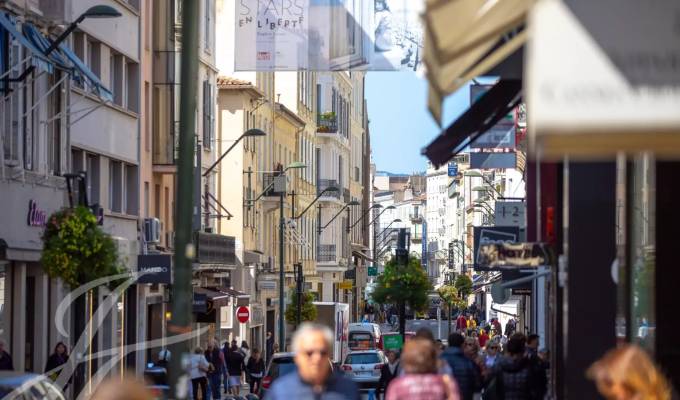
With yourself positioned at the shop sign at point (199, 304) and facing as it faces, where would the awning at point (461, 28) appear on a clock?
The awning is roughly at 12 o'clock from the shop sign.

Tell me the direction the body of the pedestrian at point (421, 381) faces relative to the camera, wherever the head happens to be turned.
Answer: away from the camera

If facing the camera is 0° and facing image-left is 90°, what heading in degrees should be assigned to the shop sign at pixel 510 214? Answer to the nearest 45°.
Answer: approximately 0°

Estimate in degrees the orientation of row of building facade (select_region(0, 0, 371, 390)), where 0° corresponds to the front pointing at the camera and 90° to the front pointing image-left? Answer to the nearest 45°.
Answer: approximately 315°

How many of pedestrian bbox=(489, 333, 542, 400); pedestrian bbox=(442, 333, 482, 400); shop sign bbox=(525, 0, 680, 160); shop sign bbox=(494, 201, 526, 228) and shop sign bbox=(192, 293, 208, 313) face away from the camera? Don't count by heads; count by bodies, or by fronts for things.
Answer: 2

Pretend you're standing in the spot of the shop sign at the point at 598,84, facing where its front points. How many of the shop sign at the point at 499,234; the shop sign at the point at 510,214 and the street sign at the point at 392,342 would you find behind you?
3

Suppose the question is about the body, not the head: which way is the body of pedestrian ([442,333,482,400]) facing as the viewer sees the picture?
away from the camera

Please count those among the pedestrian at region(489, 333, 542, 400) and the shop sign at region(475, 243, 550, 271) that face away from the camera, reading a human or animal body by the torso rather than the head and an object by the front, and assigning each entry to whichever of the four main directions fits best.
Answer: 1

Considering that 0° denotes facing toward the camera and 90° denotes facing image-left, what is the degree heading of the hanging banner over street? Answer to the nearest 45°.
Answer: approximately 0°

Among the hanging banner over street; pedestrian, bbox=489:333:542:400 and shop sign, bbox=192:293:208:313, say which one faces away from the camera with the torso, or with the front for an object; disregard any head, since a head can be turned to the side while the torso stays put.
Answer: the pedestrian
